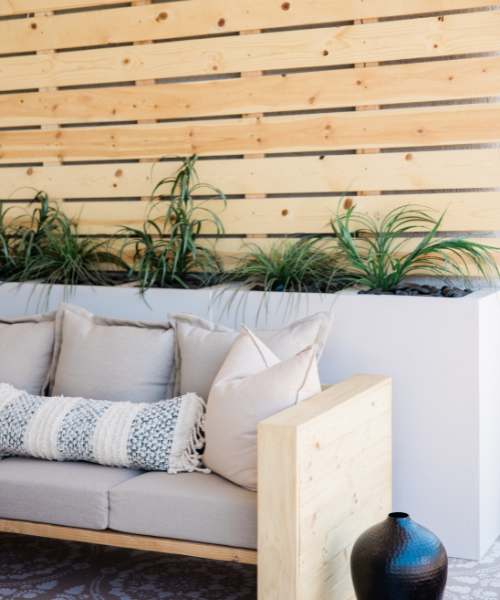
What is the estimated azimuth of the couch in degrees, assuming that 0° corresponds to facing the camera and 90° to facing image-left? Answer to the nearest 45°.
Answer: approximately 45°

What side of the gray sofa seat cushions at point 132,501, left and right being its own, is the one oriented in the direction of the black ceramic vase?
left

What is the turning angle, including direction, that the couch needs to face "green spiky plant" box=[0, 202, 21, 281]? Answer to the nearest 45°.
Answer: approximately 90° to its right

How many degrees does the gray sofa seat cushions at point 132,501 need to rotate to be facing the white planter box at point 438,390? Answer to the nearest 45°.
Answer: approximately 135° to its left
